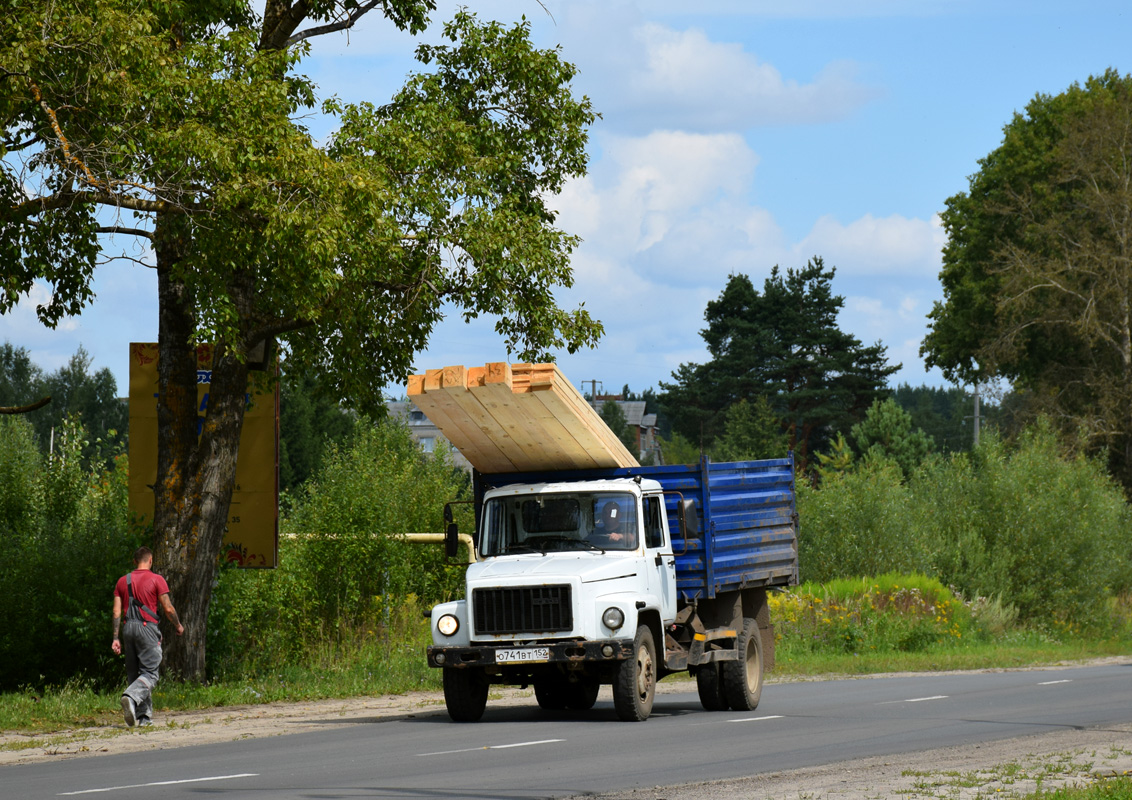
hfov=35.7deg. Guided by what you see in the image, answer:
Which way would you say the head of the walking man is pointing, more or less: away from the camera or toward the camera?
away from the camera

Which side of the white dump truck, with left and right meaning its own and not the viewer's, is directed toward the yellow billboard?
right

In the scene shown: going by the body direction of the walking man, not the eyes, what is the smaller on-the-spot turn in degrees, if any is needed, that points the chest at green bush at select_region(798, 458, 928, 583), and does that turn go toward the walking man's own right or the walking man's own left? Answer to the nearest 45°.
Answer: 0° — they already face it

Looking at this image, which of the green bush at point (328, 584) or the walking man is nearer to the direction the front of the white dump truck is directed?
the walking man

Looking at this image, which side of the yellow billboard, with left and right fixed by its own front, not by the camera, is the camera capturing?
front

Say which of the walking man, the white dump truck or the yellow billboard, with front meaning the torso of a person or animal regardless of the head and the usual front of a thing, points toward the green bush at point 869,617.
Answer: the walking man

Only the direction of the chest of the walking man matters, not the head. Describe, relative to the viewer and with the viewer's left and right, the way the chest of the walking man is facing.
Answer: facing away from the viewer and to the right of the viewer

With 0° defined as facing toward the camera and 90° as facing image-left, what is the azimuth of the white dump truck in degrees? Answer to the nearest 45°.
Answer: approximately 45°

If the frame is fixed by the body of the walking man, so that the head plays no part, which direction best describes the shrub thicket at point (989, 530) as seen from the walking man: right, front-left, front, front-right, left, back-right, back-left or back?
front

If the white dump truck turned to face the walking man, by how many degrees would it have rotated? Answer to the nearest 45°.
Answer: approximately 45° to its right

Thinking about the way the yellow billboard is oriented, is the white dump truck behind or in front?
in front

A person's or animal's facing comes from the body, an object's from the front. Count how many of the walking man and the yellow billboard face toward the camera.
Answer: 1

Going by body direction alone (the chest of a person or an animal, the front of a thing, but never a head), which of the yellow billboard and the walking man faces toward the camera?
the yellow billboard

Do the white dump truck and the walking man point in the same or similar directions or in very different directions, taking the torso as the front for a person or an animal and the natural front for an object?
very different directions
